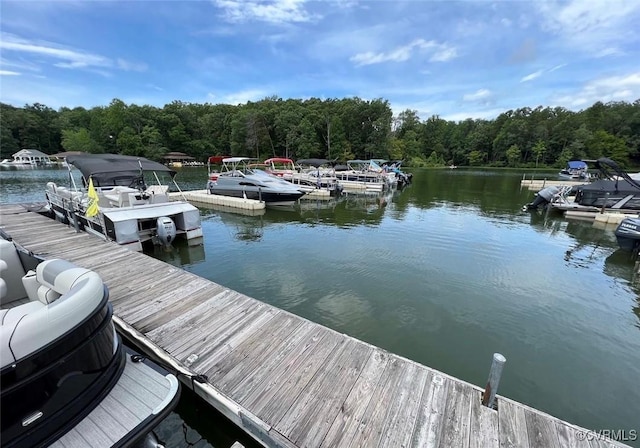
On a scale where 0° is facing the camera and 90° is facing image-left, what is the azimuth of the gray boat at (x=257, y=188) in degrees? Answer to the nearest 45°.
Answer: approximately 315°

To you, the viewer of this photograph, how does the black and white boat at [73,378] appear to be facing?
facing away from the viewer and to the left of the viewer

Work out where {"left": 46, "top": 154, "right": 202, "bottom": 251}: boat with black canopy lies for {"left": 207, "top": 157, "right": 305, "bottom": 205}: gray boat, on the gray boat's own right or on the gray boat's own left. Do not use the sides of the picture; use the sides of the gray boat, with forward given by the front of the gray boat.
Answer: on the gray boat's own right

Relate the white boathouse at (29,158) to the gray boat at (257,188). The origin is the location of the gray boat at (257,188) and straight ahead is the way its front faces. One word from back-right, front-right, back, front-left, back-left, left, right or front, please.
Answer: back

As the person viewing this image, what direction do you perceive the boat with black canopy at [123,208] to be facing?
facing away from the viewer and to the left of the viewer
